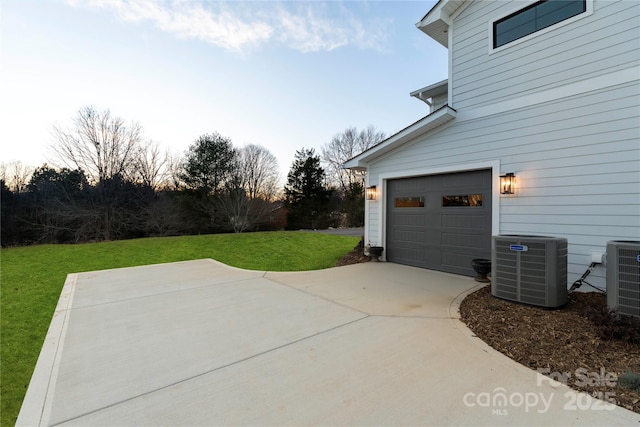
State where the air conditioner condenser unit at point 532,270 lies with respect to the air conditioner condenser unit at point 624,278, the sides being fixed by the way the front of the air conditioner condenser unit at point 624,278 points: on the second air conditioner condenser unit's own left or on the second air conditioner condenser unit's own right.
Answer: on the second air conditioner condenser unit's own right

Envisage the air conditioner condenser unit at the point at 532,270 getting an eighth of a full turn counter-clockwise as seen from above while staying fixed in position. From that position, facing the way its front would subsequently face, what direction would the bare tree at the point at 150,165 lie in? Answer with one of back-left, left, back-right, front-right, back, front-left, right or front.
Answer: right

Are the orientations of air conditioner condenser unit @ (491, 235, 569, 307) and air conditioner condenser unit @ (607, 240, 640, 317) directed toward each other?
no

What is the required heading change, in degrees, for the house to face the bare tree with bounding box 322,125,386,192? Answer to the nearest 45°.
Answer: approximately 90° to its right

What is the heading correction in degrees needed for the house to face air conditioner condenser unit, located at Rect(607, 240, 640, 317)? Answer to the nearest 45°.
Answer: approximately 45° to its left

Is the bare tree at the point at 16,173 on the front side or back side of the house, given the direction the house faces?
on the front side

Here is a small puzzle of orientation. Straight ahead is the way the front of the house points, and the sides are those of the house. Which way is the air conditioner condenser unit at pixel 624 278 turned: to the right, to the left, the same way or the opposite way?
the same way

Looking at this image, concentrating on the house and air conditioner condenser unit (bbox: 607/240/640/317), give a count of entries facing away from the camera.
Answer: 0

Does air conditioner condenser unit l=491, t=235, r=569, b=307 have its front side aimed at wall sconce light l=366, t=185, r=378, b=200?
no

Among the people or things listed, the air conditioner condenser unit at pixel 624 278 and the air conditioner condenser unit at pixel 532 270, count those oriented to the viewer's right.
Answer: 0

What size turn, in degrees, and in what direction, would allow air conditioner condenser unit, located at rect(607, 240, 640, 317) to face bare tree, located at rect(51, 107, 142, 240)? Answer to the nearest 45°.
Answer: approximately 45° to its right

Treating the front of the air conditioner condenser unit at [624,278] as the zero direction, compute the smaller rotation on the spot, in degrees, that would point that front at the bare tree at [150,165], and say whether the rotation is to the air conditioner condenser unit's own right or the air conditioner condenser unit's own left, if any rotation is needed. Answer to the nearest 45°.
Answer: approximately 45° to the air conditioner condenser unit's own right

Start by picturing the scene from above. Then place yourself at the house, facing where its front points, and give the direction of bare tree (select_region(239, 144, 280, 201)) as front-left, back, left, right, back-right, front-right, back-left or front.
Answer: right

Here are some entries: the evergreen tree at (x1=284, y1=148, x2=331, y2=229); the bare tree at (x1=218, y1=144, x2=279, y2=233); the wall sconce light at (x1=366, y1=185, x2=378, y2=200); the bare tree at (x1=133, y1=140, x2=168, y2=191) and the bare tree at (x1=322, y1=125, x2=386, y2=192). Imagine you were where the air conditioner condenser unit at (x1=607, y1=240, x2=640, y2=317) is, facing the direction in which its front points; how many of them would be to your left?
0

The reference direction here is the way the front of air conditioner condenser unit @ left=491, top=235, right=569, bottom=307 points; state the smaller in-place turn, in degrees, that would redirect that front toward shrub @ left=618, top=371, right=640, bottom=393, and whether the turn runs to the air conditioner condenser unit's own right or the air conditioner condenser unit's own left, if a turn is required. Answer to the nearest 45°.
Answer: approximately 45° to the air conditioner condenser unit's own left

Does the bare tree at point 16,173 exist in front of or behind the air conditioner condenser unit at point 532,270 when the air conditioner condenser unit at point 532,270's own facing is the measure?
in front

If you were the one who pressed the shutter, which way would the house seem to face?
facing the viewer and to the left of the viewer
